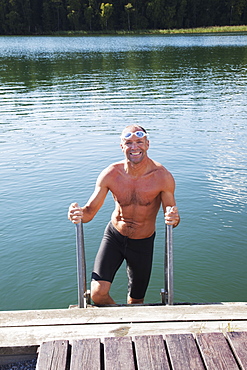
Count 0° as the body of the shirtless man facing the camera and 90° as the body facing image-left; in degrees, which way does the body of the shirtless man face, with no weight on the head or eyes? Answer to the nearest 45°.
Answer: approximately 0°

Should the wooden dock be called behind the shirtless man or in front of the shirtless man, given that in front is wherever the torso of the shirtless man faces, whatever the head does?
in front
